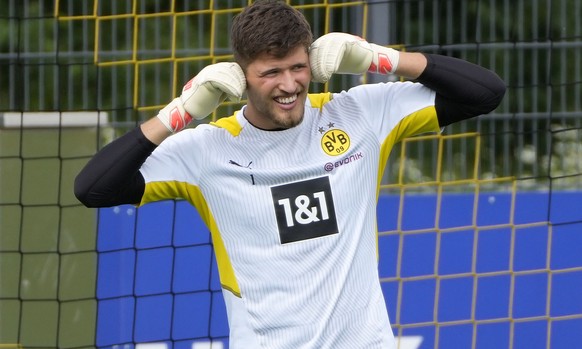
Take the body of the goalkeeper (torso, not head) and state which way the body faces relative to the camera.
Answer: toward the camera

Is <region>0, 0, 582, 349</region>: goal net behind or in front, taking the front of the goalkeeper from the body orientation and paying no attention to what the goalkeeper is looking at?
behind
